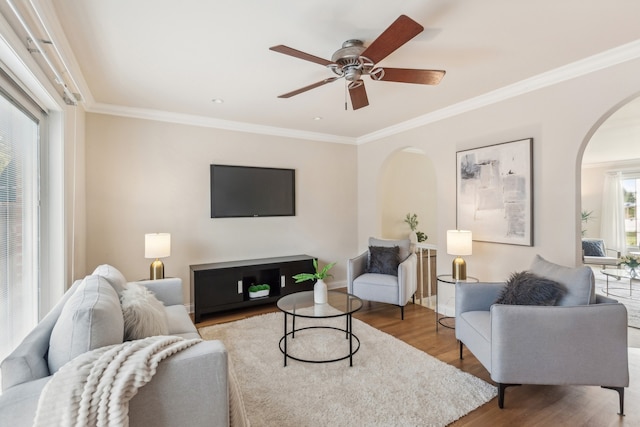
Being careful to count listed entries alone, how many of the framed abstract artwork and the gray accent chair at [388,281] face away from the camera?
0

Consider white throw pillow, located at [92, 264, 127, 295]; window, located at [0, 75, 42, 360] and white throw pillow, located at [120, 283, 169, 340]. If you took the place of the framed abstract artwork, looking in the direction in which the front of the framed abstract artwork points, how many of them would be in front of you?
3

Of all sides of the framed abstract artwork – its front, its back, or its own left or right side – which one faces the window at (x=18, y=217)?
front

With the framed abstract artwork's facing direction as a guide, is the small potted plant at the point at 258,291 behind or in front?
in front

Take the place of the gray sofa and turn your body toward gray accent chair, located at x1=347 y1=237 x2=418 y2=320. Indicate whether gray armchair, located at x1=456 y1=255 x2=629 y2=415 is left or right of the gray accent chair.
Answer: right

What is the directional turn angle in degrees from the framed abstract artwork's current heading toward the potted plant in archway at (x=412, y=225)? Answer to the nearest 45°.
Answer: approximately 90° to its right

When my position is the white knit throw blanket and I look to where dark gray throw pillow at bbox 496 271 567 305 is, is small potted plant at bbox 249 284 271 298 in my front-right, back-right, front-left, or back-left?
front-left

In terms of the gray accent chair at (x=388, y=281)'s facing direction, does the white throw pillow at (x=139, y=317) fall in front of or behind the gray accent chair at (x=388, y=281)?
in front

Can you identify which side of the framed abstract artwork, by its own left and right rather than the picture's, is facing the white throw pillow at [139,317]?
front

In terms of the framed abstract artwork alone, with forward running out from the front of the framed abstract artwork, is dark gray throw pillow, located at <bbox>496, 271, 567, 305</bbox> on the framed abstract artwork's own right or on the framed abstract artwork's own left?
on the framed abstract artwork's own left

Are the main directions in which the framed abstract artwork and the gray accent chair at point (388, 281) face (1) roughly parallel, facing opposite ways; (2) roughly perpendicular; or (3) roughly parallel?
roughly parallel

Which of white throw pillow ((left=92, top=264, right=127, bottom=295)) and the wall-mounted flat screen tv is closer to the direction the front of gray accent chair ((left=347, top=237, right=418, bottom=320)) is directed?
the white throw pillow

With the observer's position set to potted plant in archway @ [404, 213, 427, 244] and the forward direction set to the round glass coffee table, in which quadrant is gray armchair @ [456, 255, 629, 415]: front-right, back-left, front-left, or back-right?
front-left

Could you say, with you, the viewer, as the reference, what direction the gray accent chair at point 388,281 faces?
facing the viewer and to the left of the viewer

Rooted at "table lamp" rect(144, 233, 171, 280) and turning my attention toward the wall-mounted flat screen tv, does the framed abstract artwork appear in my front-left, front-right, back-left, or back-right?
front-right

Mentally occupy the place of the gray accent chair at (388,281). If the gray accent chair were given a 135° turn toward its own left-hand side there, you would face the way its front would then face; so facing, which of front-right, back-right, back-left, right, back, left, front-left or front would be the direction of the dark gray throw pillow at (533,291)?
front-right

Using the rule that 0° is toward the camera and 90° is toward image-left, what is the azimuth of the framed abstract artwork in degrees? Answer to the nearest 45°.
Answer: approximately 45°
